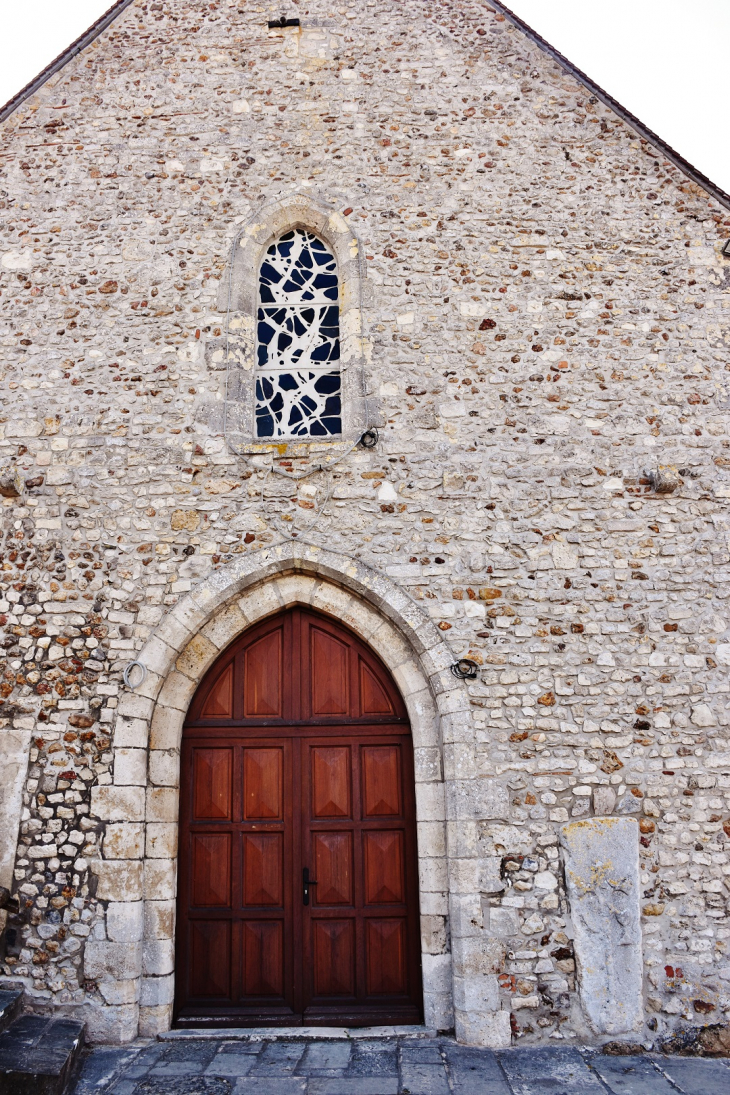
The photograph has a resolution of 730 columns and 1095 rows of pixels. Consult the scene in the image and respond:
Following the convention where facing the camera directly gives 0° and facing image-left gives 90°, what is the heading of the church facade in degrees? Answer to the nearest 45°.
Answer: approximately 0°
